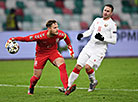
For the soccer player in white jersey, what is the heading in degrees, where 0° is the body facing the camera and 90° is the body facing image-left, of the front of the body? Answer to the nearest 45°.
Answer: approximately 45°

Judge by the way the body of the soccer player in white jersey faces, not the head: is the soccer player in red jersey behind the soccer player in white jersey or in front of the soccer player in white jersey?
in front

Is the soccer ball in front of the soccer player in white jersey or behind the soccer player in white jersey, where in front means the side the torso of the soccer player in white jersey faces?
in front
